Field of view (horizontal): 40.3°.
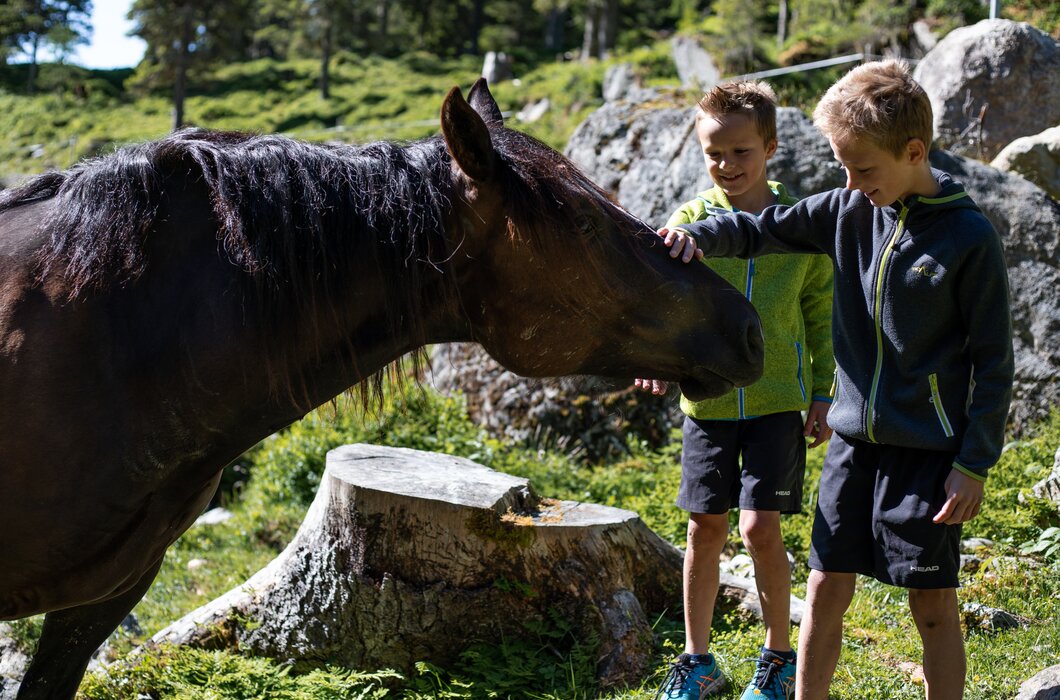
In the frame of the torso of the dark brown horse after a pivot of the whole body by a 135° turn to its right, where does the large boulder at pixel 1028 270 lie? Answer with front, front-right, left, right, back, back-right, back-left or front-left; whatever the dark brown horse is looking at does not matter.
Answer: back

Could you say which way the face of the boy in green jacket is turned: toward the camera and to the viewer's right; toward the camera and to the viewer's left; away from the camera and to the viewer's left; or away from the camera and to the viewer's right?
toward the camera and to the viewer's left

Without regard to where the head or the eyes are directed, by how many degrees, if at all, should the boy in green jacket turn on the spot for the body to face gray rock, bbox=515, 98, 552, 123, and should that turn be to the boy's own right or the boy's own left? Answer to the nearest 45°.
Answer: approximately 180°

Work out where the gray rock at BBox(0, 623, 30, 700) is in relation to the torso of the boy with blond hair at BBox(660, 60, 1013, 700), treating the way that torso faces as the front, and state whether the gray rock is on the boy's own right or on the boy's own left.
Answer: on the boy's own right

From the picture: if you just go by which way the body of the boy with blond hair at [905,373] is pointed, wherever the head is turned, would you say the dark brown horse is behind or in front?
in front

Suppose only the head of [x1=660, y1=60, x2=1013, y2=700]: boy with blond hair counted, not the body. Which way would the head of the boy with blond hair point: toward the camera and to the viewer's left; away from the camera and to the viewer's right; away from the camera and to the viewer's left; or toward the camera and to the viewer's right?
toward the camera and to the viewer's left

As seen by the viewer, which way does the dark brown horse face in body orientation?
to the viewer's right

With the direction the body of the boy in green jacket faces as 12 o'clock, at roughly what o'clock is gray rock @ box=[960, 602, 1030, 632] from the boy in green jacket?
The gray rock is roughly at 8 o'clock from the boy in green jacket.

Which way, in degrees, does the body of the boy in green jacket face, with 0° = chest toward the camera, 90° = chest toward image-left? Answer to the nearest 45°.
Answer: approximately 0°

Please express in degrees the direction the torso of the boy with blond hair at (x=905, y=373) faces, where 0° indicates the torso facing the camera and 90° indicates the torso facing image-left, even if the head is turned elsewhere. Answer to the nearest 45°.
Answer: approximately 45°

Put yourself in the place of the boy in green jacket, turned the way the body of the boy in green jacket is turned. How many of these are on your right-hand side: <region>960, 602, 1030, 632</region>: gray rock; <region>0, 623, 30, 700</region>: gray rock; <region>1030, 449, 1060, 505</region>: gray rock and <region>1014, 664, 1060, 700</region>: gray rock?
1

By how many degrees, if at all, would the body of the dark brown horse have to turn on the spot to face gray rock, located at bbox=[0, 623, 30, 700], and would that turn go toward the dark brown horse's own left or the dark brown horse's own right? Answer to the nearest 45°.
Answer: approximately 135° to the dark brown horse's own left

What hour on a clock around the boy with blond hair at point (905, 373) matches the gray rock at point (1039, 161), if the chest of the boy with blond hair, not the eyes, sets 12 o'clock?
The gray rock is roughly at 5 o'clock from the boy with blond hair.

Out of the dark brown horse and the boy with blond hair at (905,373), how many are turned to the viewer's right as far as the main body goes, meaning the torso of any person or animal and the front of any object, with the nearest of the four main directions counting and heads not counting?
1
